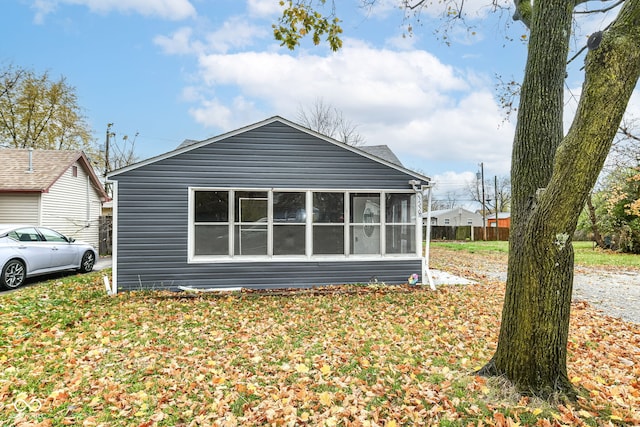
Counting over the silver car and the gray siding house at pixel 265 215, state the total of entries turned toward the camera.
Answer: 1

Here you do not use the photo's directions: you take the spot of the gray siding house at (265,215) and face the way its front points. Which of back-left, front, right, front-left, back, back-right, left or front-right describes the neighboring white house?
back-right

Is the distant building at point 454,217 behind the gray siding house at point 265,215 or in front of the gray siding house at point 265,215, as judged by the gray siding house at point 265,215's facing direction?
behind

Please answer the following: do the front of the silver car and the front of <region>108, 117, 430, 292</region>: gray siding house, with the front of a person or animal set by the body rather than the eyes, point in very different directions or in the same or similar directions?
very different directions

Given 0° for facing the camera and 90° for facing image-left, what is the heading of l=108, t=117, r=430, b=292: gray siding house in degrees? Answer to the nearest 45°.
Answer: approximately 0°

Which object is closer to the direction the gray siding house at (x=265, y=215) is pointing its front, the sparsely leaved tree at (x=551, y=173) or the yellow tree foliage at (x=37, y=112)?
the sparsely leaved tree

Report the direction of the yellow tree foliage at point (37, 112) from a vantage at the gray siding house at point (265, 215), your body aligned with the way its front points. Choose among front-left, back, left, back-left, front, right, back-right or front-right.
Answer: back-right
